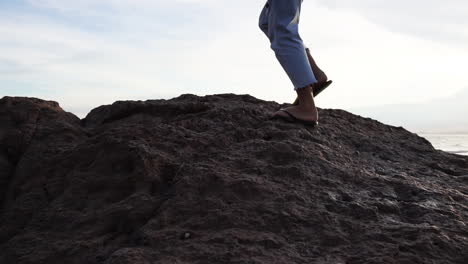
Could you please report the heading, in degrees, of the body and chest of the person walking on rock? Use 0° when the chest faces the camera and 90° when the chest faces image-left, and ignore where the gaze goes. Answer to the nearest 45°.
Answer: approximately 90°
